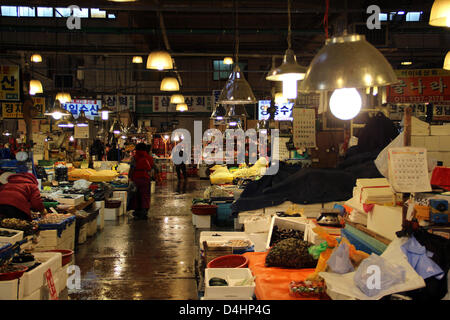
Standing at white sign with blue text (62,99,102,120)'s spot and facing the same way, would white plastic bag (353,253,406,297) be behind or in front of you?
in front

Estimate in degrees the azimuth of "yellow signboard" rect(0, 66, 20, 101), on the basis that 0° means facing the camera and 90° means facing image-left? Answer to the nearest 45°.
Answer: approximately 0°

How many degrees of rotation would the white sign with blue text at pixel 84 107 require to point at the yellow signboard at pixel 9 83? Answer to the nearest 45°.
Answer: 0° — it already faces it

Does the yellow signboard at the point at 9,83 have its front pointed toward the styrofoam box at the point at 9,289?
yes

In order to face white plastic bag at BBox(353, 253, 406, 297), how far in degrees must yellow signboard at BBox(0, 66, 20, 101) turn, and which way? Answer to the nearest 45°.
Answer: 0° — it already faces it

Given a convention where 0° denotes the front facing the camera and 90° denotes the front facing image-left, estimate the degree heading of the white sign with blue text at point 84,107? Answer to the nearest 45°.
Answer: approximately 0°

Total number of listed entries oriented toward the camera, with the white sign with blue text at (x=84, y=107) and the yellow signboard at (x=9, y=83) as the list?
2

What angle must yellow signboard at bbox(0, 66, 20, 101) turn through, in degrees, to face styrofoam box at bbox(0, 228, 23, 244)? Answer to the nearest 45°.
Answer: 0° — it already faces it

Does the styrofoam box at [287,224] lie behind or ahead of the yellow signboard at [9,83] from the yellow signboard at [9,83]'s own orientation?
ahead

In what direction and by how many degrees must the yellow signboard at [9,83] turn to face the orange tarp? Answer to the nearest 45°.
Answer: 0° — it already faces it
